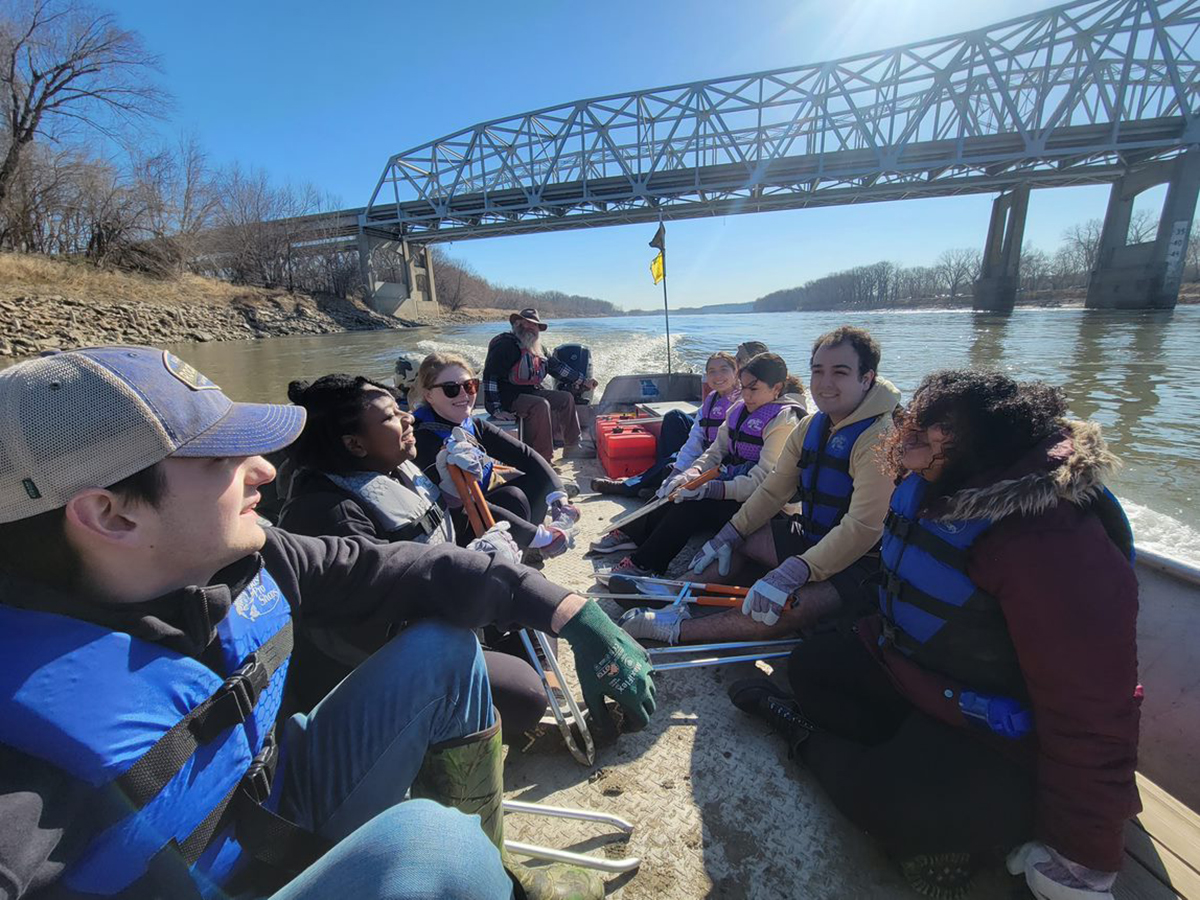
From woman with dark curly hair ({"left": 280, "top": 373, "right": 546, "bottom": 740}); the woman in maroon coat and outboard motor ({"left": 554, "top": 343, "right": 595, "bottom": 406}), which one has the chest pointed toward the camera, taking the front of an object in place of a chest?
the outboard motor

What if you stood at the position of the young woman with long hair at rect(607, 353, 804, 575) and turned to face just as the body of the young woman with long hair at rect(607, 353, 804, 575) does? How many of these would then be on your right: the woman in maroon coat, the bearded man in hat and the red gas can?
2

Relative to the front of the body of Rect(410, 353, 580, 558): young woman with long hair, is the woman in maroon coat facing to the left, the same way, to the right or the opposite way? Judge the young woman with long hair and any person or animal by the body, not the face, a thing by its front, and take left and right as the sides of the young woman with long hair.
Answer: the opposite way

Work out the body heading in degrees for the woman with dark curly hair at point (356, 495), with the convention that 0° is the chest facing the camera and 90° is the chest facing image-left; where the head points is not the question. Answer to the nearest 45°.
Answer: approximately 270°

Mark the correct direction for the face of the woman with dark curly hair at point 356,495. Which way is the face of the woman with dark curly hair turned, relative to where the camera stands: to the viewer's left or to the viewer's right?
to the viewer's right

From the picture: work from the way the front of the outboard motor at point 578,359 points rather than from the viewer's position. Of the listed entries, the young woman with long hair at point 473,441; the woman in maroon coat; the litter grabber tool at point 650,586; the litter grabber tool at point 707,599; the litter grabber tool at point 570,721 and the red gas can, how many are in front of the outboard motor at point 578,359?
6

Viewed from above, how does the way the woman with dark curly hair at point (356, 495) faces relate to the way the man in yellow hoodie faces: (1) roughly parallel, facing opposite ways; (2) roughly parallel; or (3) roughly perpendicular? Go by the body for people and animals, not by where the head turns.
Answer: roughly parallel, facing opposite ways

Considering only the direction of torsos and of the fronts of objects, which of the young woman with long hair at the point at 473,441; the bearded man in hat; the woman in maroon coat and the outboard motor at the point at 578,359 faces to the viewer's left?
the woman in maroon coat

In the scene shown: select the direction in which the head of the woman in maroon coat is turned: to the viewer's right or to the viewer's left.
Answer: to the viewer's left

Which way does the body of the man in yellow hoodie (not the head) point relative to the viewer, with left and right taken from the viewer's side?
facing the viewer and to the left of the viewer

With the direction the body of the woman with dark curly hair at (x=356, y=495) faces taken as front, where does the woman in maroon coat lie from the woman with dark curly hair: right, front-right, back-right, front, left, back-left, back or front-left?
front-right

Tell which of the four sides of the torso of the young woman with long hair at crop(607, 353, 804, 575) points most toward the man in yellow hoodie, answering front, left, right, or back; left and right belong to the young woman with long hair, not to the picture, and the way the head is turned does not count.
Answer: left

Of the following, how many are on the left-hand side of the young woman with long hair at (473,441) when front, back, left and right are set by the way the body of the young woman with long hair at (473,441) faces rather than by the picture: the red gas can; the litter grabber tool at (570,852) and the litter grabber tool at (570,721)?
1

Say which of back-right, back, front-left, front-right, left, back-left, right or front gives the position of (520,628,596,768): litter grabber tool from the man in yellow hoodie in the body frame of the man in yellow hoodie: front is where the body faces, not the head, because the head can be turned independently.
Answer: front

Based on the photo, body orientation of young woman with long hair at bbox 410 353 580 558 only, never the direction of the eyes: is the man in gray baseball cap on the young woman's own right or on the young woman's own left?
on the young woman's own right

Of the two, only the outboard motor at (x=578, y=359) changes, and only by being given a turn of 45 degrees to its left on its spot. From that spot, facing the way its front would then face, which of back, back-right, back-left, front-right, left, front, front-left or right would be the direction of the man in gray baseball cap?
front-right

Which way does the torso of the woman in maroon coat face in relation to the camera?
to the viewer's left
